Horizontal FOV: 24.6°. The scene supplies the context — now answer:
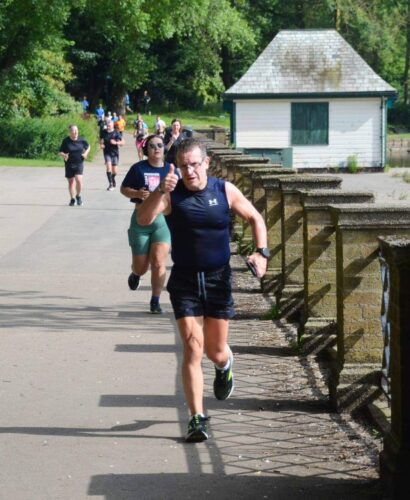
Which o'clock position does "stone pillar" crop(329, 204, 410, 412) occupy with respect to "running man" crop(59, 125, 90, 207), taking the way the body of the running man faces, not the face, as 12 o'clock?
The stone pillar is roughly at 12 o'clock from the running man.

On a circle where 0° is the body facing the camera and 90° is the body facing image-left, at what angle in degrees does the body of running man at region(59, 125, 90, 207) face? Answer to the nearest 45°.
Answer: approximately 0°

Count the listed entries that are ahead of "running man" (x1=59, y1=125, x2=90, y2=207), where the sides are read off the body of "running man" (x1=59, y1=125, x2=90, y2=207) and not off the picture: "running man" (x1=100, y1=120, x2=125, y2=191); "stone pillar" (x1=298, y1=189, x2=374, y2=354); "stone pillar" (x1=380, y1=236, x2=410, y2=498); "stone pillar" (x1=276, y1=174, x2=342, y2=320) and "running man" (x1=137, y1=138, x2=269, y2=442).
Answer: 4

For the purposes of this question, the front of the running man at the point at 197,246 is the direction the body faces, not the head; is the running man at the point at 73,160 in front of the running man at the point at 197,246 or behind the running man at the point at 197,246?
behind

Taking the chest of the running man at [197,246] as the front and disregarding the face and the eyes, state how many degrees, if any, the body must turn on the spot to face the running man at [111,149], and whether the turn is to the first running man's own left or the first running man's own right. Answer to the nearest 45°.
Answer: approximately 180°

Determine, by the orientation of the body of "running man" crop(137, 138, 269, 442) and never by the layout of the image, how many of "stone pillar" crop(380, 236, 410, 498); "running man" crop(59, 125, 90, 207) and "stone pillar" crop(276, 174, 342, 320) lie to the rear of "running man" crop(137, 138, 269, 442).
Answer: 2

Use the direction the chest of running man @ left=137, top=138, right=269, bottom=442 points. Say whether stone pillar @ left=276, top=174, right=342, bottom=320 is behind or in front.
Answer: behind

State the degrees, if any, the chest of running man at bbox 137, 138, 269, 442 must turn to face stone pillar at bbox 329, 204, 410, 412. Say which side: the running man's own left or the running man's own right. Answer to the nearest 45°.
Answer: approximately 90° to the running man's own left

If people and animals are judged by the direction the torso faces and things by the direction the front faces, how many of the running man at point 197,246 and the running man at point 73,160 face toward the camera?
2

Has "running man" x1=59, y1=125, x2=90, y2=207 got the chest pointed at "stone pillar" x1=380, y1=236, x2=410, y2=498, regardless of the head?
yes

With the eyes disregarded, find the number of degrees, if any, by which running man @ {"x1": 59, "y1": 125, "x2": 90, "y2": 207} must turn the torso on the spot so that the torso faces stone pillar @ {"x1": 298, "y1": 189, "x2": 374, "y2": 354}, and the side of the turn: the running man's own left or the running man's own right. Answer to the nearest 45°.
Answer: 0° — they already face it

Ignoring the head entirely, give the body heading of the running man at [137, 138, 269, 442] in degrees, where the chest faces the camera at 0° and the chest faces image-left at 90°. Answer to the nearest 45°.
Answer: approximately 0°
